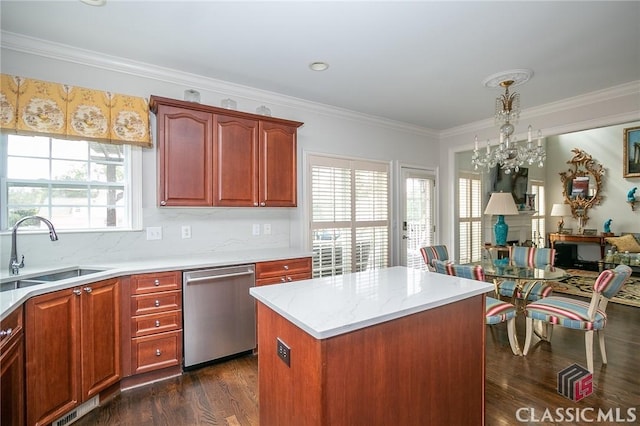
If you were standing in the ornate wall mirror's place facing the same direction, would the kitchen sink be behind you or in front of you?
in front

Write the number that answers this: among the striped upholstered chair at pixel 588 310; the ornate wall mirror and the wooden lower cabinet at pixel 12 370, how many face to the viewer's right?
1

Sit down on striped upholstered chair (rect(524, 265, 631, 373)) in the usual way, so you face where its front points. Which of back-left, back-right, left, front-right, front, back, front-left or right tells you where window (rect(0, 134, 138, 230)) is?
left

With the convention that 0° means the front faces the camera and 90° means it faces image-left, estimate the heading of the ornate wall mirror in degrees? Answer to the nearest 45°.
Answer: approximately 0°

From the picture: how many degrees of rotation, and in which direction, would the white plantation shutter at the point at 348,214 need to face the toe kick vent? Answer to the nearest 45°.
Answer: approximately 90° to its right

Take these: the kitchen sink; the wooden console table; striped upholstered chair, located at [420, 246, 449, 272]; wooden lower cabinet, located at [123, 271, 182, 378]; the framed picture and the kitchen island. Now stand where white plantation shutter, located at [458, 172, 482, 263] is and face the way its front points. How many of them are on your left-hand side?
2

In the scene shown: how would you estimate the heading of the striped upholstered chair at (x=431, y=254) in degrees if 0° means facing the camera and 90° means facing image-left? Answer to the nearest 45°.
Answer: approximately 315°

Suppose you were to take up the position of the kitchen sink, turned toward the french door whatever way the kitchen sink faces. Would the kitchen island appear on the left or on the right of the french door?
right

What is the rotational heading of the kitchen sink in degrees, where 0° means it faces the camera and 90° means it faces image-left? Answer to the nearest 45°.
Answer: approximately 315°

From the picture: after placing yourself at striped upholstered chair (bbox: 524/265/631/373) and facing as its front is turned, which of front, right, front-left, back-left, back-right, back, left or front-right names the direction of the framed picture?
front-right

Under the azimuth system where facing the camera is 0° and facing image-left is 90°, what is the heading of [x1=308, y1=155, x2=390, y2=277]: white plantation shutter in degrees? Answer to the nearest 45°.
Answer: approximately 315°

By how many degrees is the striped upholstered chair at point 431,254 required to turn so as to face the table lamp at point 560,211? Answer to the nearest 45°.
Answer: approximately 90° to its left

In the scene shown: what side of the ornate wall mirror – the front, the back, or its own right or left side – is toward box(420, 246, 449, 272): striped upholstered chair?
front
